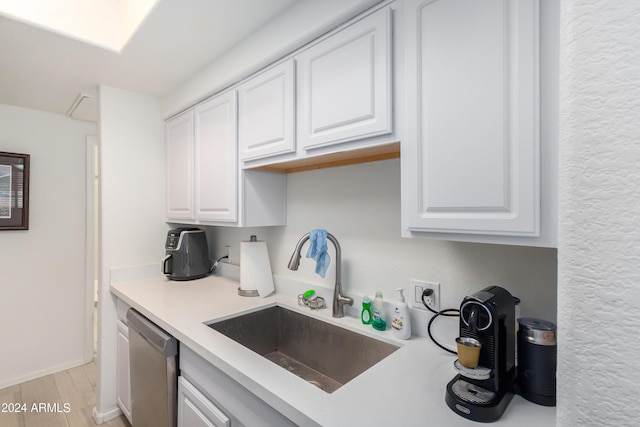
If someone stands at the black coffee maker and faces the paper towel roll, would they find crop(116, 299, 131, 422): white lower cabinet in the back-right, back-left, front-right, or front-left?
front-left

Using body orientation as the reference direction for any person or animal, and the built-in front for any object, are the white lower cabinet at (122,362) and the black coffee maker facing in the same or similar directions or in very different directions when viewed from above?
same or similar directions

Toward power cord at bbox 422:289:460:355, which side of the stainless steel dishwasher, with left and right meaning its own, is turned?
left

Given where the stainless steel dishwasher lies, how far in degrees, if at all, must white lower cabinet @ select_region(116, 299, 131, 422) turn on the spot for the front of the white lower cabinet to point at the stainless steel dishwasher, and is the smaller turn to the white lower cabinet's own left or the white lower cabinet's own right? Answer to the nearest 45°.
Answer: approximately 90° to the white lower cabinet's own left

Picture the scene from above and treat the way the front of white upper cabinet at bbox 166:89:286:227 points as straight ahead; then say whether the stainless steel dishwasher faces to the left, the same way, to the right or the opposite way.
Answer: the same way

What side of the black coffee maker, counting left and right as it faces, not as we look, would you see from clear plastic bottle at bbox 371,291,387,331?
right

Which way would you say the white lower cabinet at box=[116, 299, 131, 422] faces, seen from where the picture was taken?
facing to the left of the viewer

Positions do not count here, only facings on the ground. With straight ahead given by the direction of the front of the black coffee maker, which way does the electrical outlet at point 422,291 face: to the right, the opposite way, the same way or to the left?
the same way

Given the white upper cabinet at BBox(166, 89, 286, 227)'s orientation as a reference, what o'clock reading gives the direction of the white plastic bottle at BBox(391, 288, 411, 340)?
The white plastic bottle is roughly at 9 o'clock from the white upper cabinet.

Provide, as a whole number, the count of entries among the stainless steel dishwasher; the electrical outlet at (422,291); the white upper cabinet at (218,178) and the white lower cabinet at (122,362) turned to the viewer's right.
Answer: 0

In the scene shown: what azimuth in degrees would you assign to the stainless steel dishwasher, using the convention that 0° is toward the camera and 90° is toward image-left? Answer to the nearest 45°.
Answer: approximately 45°

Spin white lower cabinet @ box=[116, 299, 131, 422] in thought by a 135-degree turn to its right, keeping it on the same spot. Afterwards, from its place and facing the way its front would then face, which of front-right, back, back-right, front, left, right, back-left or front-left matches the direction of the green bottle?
right

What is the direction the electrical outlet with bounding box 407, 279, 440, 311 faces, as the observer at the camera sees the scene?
facing the viewer and to the left of the viewer

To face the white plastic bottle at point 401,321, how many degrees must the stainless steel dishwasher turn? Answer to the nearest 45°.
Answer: approximately 90° to its left

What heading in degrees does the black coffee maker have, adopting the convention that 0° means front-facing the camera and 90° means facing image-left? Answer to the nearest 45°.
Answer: approximately 45°

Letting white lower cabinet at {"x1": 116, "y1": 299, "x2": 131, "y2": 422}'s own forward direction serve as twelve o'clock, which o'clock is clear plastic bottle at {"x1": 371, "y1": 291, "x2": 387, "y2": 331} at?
The clear plastic bottle is roughly at 8 o'clock from the white lower cabinet.
